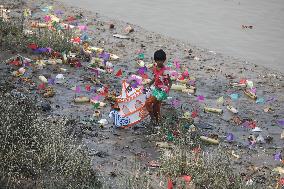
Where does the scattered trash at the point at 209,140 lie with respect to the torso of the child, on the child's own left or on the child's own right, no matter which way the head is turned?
on the child's own left

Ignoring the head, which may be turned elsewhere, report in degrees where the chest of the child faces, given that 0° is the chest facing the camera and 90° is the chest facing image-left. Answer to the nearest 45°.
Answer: approximately 45°

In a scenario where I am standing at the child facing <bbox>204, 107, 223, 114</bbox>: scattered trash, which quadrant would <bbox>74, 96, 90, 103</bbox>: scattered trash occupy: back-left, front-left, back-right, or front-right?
back-left

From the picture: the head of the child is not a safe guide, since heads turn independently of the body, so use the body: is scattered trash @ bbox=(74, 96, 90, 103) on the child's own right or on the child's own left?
on the child's own right

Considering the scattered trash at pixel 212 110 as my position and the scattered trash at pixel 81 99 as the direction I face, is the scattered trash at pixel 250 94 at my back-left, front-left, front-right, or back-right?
back-right

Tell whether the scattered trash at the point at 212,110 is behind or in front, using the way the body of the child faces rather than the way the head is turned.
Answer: behind

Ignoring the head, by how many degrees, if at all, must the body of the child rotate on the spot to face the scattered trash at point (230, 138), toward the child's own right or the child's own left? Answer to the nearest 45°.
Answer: approximately 45° to the child's own left
